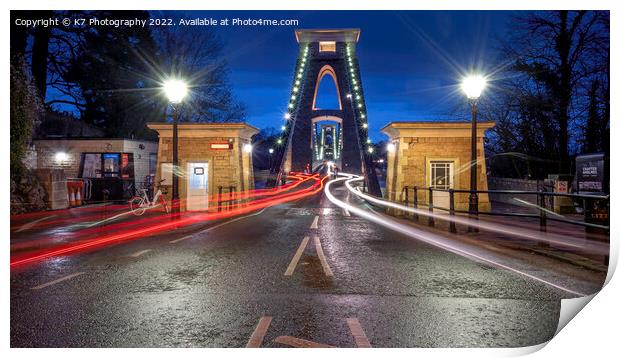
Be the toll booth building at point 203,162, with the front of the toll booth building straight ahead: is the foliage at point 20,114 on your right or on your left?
on your right

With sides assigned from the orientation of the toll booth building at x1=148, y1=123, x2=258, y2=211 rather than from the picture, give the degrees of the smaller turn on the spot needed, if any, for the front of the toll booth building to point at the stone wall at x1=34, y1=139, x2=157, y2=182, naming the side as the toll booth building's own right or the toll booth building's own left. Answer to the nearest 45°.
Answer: approximately 135° to the toll booth building's own right

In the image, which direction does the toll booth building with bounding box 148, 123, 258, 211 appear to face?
toward the camera

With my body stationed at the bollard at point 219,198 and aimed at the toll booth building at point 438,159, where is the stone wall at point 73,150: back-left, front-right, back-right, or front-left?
back-left

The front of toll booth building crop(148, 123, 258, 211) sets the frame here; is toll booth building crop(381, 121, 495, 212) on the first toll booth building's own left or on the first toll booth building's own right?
on the first toll booth building's own left

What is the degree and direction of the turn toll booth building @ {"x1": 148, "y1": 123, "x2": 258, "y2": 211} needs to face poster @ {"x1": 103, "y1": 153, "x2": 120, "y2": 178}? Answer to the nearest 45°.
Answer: approximately 135° to its right
